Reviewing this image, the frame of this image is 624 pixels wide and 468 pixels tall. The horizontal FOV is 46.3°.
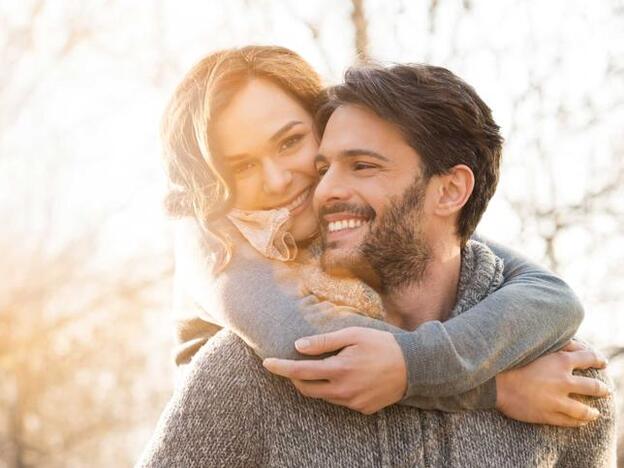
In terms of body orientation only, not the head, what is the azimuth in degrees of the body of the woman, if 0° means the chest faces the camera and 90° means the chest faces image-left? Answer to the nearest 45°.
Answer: approximately 315°

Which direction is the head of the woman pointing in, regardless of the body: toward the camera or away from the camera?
toward the camera

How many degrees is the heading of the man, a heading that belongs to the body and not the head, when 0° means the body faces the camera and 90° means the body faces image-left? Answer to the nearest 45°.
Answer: approximately 0°

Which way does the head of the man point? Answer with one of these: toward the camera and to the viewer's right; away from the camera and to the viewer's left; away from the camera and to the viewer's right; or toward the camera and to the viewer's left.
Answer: toward the camera and to the viewer's left
